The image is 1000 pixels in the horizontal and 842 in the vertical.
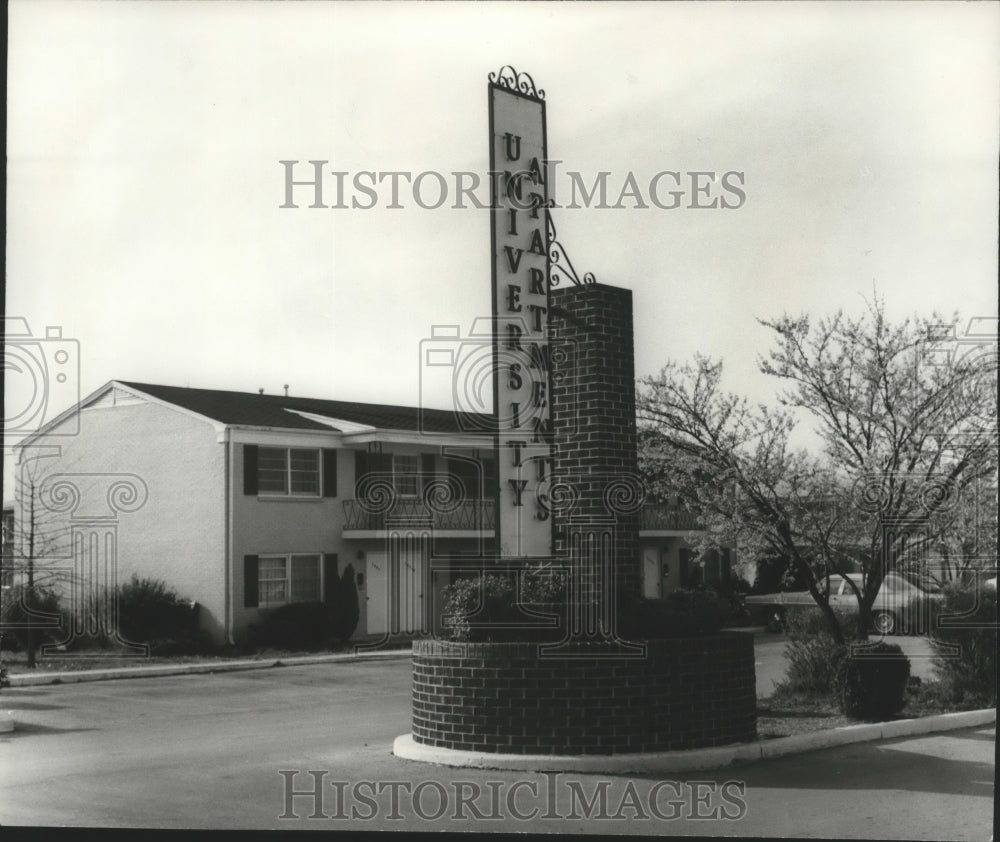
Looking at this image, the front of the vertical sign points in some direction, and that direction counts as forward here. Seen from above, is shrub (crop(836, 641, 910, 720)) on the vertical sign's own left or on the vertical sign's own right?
on the vertical sign's own left

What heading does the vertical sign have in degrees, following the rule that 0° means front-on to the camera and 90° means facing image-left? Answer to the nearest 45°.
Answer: approximately 315°

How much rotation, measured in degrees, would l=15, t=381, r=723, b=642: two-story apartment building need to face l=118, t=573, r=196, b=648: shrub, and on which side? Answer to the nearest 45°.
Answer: approximately 90° to its right

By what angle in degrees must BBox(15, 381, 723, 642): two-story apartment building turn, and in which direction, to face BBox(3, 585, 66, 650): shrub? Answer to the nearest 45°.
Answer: approximately 90° to its right

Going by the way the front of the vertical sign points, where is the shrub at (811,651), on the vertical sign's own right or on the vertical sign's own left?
on the vertical sign's own left

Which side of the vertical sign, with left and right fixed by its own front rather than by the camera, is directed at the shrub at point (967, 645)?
left

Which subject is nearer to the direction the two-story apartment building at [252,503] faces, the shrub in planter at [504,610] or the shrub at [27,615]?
the shrub in planter
